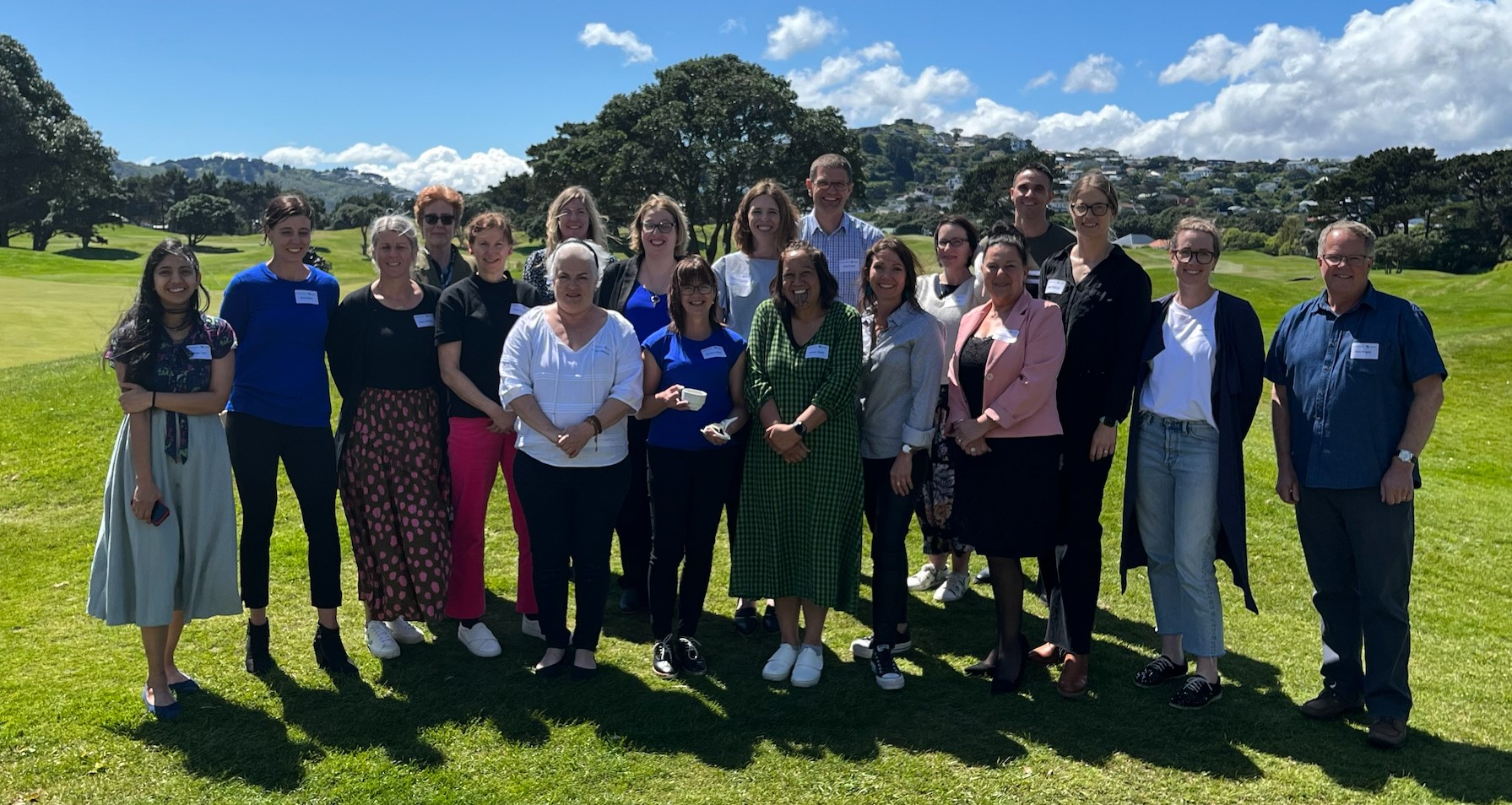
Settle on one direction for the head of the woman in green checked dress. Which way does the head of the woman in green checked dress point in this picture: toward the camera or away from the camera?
toward the camera

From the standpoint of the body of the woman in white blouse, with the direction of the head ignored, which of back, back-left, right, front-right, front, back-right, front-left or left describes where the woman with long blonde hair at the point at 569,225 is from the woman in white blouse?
back

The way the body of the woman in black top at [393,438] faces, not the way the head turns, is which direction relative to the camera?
toward the camera

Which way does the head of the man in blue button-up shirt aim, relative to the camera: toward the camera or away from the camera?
toward the camera

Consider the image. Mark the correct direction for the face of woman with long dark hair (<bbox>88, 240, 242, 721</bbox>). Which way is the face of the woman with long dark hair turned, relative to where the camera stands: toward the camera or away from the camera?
toward the camera

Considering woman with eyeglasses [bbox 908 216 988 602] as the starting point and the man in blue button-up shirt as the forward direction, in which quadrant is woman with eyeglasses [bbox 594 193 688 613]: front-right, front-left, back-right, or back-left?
back-right

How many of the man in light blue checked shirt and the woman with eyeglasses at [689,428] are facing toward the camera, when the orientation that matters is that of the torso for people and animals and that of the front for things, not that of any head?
2

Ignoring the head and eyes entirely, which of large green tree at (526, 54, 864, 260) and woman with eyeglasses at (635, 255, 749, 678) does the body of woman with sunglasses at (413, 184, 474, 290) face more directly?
the woman with eyeglasses

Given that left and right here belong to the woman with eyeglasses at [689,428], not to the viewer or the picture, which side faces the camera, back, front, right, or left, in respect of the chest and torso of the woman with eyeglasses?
front

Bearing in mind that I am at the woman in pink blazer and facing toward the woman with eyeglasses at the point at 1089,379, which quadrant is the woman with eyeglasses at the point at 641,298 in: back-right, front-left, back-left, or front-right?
back-left

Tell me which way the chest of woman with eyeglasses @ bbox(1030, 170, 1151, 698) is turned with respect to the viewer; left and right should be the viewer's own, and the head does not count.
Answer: facing the viewer and to the left of the viewer

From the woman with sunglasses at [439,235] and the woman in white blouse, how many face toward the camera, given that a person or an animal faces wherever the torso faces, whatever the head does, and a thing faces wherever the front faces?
2

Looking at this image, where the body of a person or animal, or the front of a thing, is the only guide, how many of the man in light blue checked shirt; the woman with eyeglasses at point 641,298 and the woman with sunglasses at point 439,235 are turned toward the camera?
3

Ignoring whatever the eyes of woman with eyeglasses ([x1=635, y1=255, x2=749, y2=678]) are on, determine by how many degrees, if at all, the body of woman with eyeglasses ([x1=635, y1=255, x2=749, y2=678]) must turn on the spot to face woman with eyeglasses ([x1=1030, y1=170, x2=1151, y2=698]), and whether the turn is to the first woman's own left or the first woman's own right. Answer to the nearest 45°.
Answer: approximately 90° to the first woman's own left

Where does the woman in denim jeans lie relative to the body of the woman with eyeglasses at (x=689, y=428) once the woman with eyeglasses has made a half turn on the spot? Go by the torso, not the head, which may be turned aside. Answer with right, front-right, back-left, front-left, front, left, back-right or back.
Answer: right
